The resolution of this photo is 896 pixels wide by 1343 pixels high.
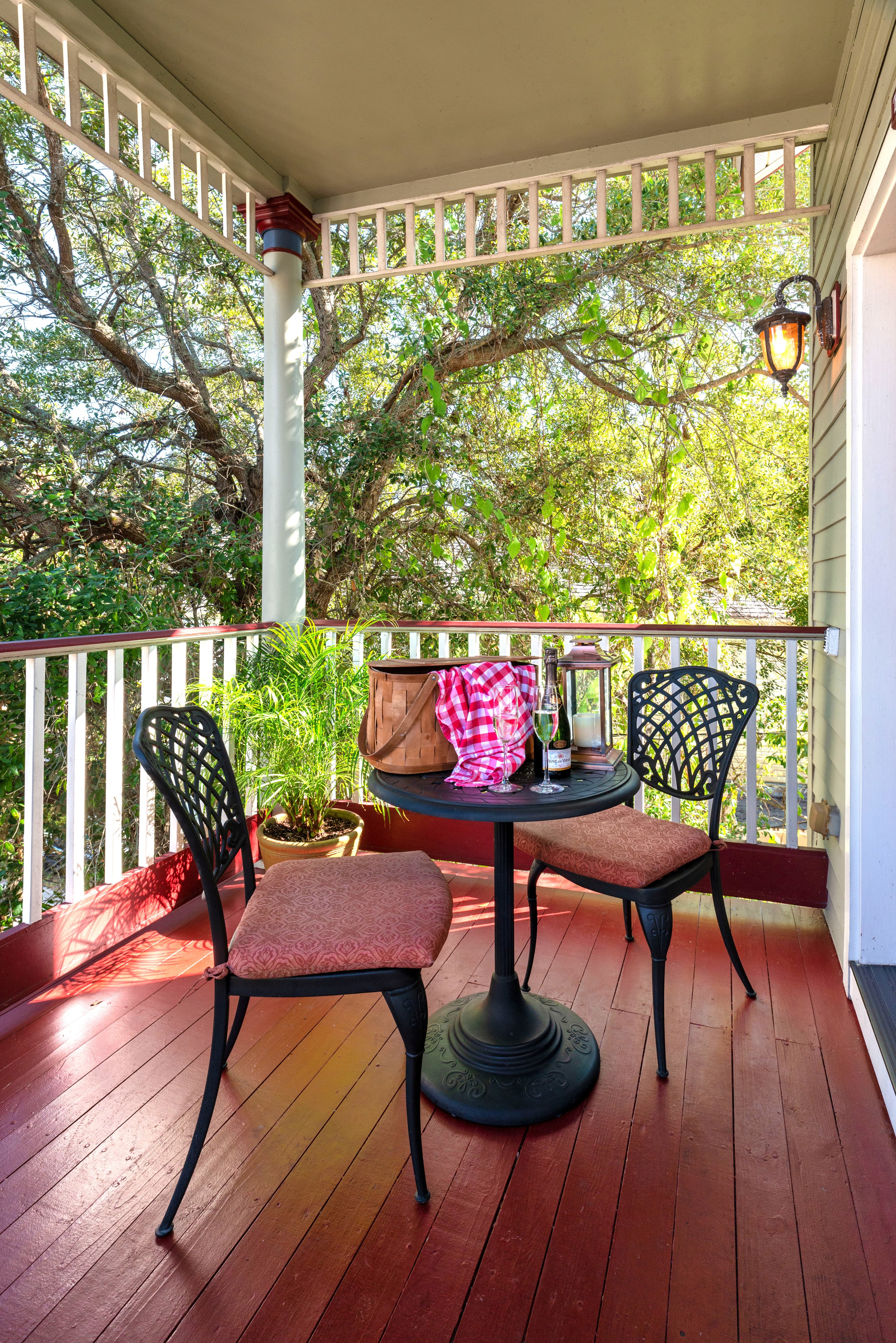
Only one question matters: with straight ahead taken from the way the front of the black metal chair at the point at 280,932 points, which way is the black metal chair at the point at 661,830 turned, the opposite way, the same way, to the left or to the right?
the opposite way

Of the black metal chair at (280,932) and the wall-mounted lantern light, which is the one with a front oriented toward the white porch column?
the wall-mounted lantern light

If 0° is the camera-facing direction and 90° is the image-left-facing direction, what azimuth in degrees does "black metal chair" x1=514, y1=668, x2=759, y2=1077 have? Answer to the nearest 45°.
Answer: approximately 45°

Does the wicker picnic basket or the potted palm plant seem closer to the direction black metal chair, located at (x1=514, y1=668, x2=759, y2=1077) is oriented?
the wicker picnic basket

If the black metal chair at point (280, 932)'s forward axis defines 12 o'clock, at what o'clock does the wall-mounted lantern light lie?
The wall-mounted lantern light is roughly at 11 o'clock from the black metal chair.

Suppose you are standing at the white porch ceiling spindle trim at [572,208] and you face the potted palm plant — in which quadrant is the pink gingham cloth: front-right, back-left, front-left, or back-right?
front-left

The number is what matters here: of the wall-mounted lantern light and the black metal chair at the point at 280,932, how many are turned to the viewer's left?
1

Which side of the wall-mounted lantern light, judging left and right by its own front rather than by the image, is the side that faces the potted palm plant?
front

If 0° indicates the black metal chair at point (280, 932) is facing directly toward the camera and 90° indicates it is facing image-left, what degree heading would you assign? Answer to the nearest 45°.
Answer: approximately 270°

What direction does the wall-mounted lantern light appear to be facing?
to the viewer's left

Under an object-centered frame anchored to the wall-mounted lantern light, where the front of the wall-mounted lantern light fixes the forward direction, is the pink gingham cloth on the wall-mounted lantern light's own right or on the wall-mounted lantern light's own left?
on the wall-mounted lantern light's own left

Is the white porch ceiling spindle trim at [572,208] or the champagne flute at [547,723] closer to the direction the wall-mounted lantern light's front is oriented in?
the white porch ceiling spindle trim

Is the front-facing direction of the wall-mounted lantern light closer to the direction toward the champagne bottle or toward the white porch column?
the white porch column

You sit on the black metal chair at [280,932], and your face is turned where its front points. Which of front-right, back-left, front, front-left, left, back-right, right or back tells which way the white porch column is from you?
left
